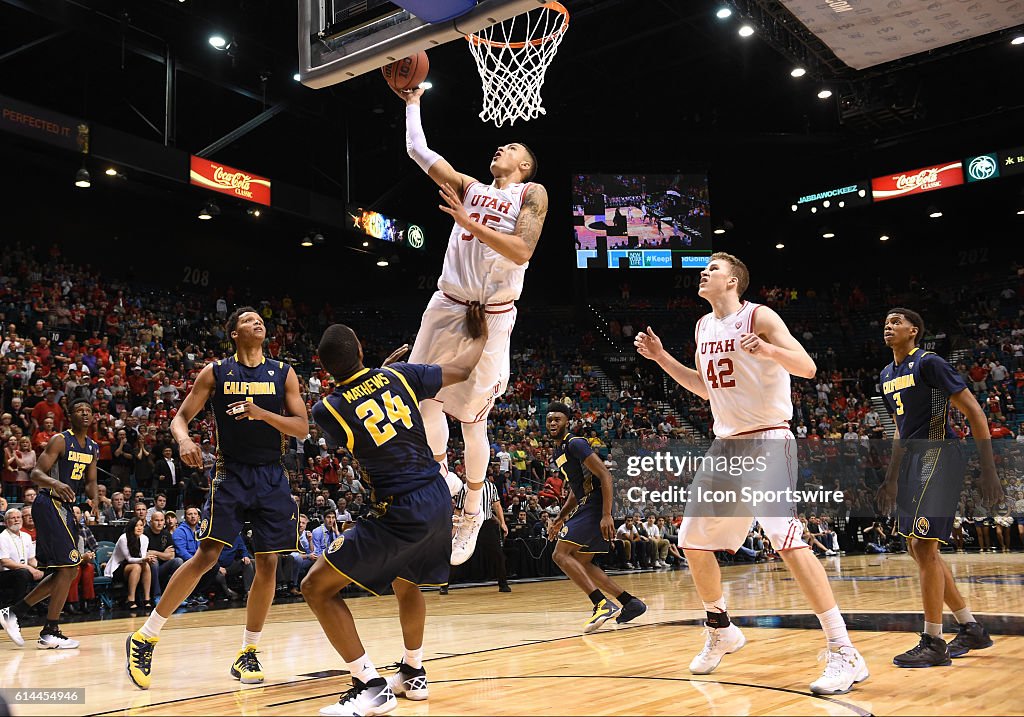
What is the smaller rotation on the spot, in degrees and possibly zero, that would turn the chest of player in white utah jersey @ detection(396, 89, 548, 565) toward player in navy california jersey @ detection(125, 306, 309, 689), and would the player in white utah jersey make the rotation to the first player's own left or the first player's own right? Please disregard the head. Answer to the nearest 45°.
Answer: approximately 45° to the first player's own right

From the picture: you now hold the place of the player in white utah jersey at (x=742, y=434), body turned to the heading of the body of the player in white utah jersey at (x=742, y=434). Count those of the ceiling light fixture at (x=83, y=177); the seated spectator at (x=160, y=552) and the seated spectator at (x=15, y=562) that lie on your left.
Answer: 0

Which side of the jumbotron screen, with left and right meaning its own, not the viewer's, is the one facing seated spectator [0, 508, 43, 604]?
front

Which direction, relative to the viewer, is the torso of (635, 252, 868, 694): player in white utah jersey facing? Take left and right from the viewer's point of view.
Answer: facing the viewer and to the left of the viewer

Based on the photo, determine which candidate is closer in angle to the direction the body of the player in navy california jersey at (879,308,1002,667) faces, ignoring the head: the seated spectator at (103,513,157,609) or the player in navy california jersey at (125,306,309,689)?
the player in navy california jersey

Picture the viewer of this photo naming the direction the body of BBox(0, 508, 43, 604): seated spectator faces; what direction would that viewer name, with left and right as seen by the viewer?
facing the viewer and to the right of the viewer

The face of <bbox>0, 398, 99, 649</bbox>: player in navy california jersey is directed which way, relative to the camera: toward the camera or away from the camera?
toward the camera

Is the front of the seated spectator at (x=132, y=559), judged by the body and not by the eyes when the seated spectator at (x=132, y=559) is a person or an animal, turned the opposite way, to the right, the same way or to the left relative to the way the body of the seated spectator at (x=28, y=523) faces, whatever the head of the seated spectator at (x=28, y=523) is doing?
the same way

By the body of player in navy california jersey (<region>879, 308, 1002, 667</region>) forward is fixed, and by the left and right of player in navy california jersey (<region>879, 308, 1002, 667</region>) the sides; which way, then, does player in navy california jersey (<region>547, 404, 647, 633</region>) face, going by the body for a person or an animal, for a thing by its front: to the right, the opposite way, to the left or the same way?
the same way

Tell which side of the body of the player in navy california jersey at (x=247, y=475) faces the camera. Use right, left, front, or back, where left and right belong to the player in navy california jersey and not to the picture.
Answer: front
